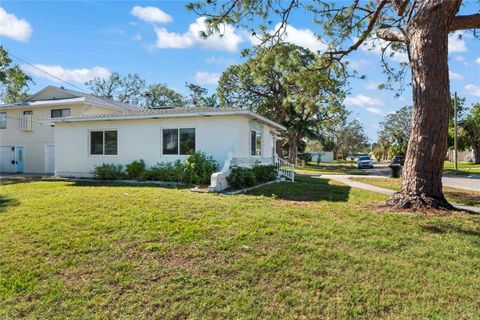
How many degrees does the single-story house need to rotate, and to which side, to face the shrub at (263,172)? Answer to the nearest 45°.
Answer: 0° — it already faces it

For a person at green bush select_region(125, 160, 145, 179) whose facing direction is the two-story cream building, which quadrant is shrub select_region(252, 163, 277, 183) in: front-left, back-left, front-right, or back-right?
back-right
